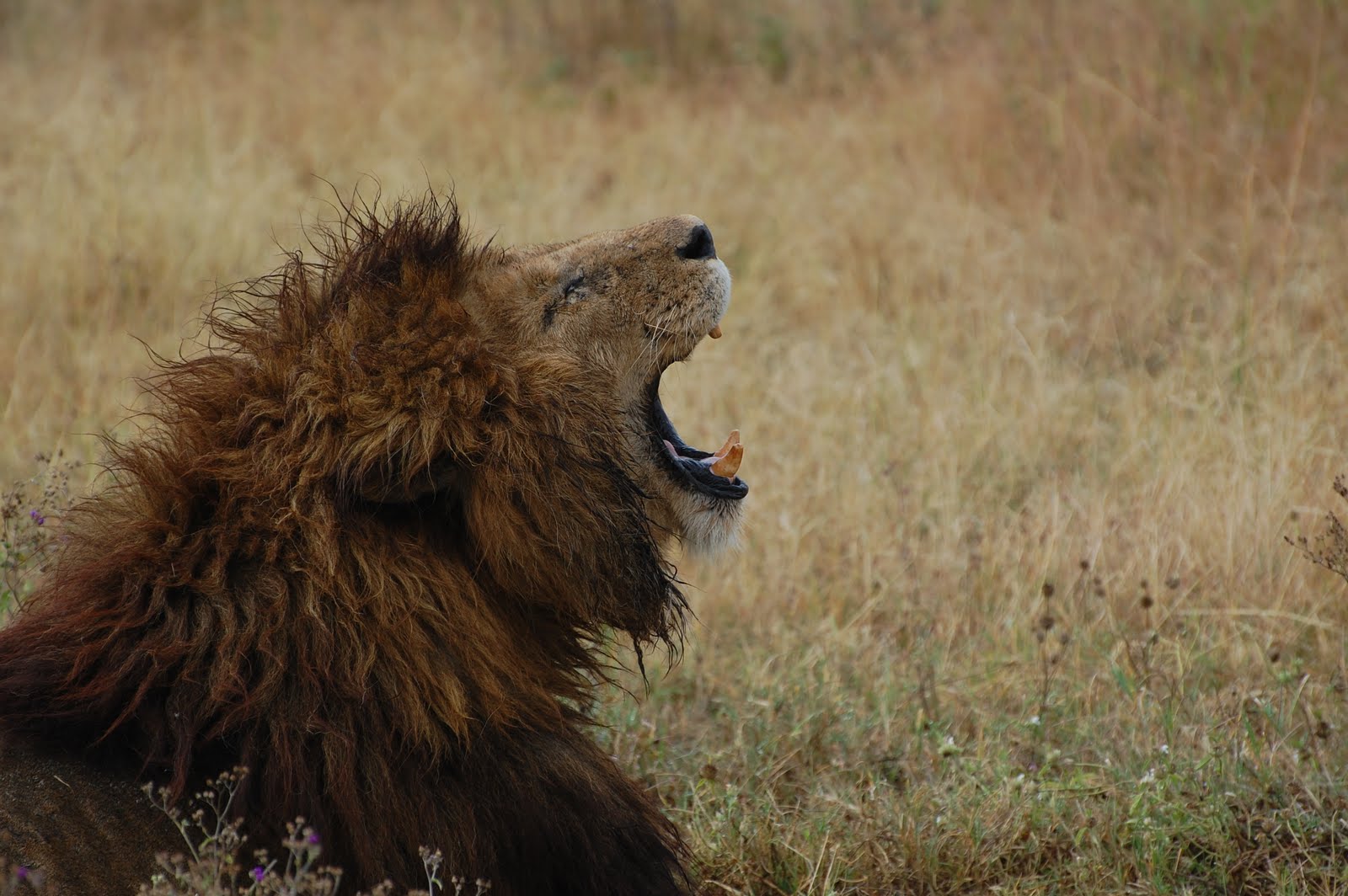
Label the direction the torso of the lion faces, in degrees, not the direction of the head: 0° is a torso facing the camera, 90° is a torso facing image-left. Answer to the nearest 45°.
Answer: approximately 270°
